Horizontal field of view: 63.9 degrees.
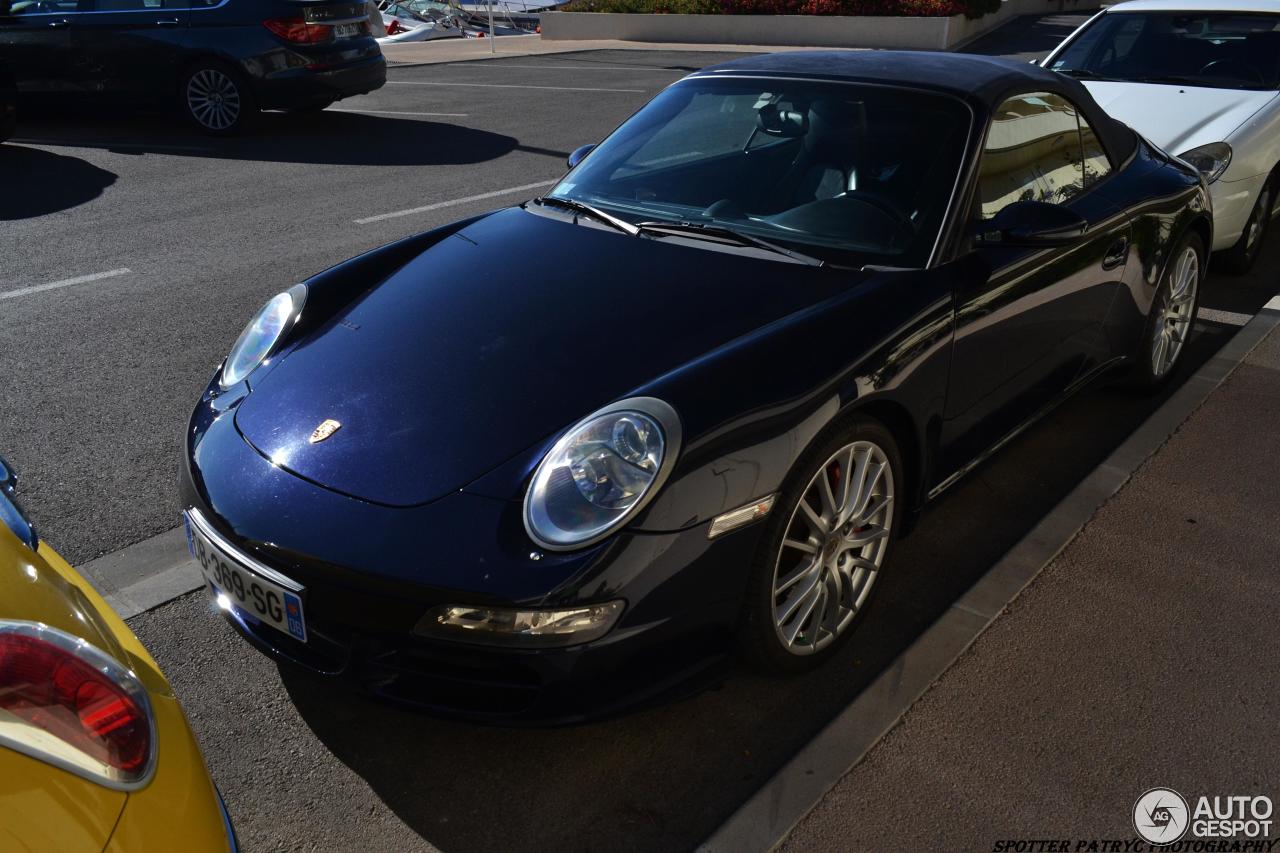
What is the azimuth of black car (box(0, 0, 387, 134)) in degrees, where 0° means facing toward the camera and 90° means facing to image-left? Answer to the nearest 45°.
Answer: approximately 135°

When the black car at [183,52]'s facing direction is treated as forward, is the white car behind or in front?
behind

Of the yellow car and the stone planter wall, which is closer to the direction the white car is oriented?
the yellow car

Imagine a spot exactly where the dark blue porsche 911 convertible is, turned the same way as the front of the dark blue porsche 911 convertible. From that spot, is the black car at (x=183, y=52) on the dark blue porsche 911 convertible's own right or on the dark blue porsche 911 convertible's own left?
on the dark blue porsche 911 convertible's own right

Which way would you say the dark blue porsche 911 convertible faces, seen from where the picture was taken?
facing the viewer and to the left of the viewer

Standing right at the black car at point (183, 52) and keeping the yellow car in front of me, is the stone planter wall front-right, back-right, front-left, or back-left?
back-left

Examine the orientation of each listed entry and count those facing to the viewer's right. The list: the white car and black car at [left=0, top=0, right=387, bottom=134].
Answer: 0

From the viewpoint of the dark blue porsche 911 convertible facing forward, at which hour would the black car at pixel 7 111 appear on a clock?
The black car is roughly at 3 o'clock from the dark blue porsche 911 convertible.

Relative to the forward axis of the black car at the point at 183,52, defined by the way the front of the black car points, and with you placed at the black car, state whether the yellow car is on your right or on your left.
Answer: on your left

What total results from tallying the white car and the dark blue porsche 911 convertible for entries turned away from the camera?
0

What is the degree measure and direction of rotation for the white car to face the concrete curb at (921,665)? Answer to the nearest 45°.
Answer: approximately 45° to its left

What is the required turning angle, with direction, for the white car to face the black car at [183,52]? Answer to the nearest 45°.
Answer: approximately 45° to its right
